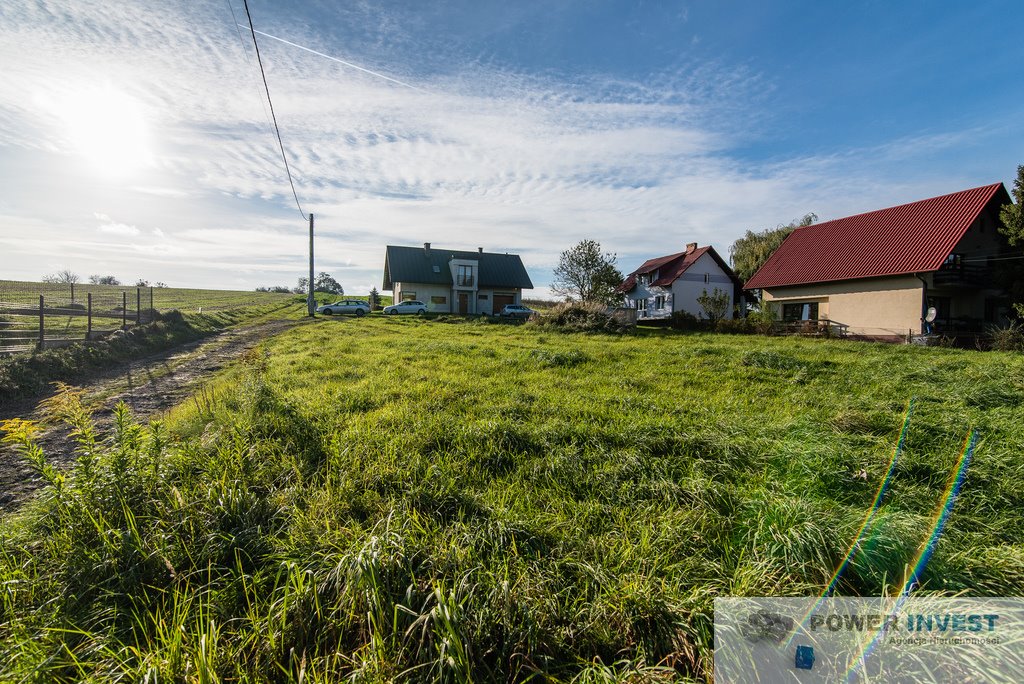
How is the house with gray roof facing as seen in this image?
toward the camera

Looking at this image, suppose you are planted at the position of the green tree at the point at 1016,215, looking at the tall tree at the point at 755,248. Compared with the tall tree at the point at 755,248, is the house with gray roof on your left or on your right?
left

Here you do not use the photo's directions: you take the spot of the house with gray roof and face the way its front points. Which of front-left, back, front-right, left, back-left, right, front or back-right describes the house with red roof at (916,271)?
front-left

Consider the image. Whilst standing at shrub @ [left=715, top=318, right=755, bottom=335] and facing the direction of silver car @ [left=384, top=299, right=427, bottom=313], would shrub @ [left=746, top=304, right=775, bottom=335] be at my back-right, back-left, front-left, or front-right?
back-right

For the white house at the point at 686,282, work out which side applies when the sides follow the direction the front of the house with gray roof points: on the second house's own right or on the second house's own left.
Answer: on the second house's own left

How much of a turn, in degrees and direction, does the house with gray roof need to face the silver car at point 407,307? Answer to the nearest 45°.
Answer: approximately 45° to its right

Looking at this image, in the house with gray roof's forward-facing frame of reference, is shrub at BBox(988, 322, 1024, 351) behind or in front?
in front

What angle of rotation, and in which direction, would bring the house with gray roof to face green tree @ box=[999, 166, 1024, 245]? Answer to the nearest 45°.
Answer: approximately 45° to its left

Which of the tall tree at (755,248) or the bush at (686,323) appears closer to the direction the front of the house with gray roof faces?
the bush

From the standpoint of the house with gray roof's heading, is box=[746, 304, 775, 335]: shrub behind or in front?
in front

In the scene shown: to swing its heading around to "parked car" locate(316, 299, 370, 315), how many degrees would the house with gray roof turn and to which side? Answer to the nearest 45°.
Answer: approximately 45° to its right

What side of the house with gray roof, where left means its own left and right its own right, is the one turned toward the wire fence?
front

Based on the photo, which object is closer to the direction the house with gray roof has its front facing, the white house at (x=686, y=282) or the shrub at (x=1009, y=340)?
the shrub
